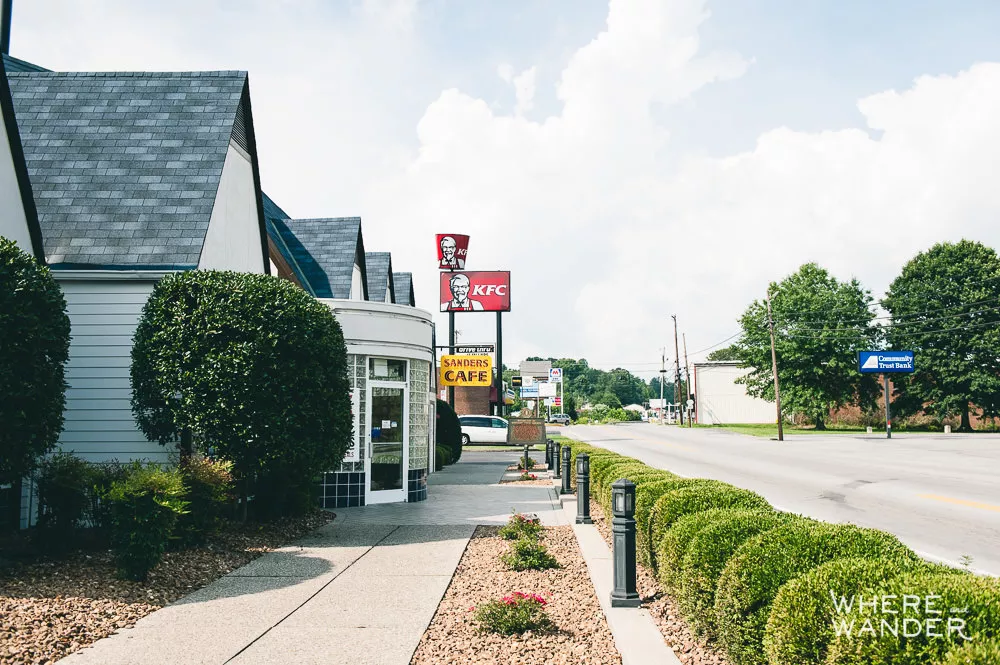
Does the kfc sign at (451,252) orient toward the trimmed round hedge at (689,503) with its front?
yes

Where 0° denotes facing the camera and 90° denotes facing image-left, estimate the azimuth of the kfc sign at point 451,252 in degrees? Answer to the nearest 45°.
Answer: approximately 0°

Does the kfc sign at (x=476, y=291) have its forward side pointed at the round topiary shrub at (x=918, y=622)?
yes

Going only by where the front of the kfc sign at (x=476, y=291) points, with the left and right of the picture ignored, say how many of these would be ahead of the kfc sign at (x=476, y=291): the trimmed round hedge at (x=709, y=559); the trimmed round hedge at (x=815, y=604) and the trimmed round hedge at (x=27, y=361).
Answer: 3

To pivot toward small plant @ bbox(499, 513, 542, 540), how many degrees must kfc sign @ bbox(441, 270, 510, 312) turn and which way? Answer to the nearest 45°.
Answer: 0° — it already faces it

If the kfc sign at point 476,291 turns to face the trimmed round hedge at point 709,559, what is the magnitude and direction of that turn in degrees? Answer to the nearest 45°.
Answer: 0° — it already faces it

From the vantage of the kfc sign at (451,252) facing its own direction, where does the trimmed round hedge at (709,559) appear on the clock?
The trimmed round hedge is roughly at 12 o'clock from the kfc sign.

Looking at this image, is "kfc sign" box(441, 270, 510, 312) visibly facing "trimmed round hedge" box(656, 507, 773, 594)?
yes

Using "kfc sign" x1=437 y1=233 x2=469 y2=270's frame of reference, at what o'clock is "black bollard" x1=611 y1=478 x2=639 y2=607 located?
The black bollard is roughly at 12 o'clock from the kfc sign.

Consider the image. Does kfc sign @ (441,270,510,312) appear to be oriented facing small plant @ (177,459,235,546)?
yes

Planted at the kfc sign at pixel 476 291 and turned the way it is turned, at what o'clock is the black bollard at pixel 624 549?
The black bollard is roughly at 12 o'clock from the kfc sign.
